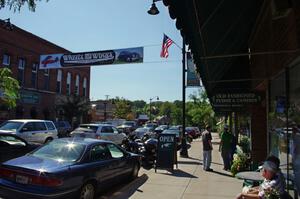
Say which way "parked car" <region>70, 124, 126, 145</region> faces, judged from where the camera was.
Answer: facing away from the viewer and to the right of the viewer

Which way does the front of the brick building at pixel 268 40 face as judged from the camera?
facing to the left of the viewer

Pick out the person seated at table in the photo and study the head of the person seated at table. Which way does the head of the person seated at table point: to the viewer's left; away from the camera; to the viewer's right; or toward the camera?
to the viewer's left

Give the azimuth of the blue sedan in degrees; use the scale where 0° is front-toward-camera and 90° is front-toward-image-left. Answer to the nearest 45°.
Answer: approximately 225°
